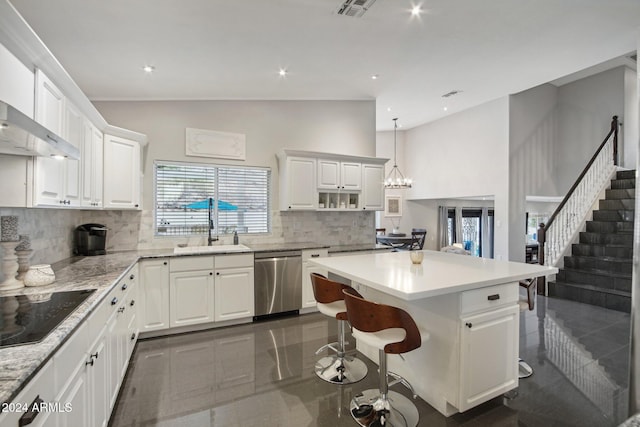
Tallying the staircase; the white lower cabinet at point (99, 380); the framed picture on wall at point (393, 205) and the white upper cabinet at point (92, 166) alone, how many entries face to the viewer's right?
2

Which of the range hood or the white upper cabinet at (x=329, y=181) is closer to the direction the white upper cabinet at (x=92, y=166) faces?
the white upper cabinet

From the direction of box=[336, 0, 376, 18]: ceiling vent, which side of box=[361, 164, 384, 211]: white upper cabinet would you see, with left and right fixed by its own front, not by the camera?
front

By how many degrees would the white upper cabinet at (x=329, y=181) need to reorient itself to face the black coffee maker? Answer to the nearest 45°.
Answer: approximately 45° to its right

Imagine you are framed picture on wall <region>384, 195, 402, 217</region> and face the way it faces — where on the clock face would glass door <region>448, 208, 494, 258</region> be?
The glass door is roughly at 8 o'clock from the framed picture on wall.

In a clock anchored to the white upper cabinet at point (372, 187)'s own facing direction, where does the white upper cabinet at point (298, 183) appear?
the white upper cabinet at point (298, 183) is roughly at 2 o'clock from the white upper cabinet at point (372, 187).

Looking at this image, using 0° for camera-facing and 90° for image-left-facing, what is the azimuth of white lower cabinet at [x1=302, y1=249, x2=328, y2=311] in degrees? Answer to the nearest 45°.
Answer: approximately 0°

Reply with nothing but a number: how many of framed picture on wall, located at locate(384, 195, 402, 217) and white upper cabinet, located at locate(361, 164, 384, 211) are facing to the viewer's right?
0

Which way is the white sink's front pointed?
toward the camera

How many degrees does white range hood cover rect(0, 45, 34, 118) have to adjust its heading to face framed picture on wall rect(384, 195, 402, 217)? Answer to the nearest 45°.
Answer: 0° — it already faces it

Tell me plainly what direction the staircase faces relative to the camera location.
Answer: facing the viewer and to the left of the viewer

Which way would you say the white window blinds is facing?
toward the camera

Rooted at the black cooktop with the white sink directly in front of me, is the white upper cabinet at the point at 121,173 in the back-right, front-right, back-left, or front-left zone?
front-left

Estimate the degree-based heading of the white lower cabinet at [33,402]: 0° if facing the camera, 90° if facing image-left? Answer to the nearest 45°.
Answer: approximately 315°

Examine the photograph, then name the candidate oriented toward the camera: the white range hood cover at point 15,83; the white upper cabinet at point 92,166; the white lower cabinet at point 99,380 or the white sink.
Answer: the white sink
